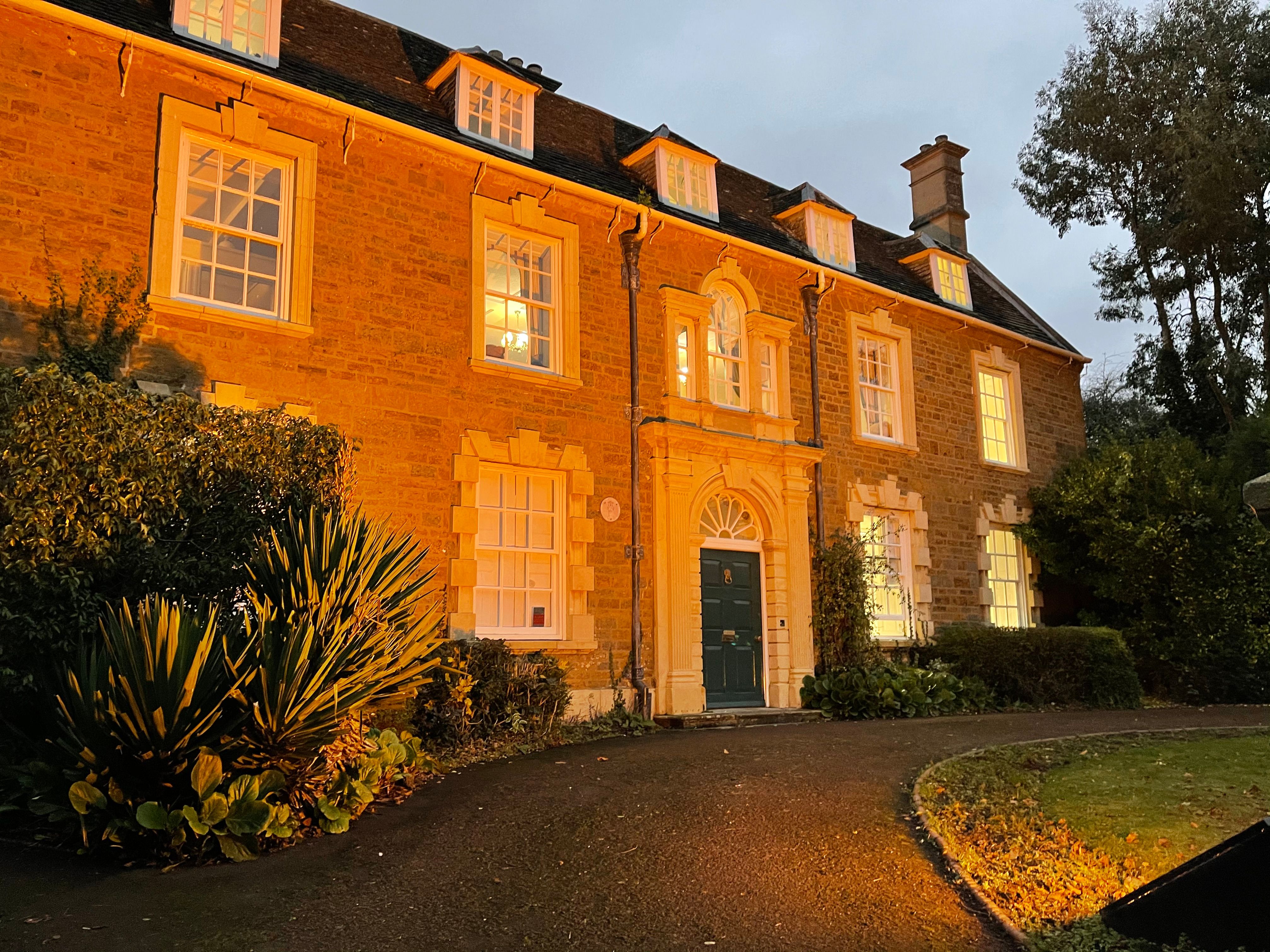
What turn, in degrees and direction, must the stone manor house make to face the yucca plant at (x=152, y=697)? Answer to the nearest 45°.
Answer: approximately 45° to its right

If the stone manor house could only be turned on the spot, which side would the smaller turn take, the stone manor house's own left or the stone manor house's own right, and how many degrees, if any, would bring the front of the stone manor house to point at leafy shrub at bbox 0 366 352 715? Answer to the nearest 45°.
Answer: approximately 90° to the stone manor house's own right

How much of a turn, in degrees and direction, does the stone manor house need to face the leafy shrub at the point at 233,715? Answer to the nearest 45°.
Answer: approximately 45° to its right

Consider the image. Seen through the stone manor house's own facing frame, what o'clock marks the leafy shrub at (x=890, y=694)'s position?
The leafy shrub is roughly at 10 o'clock from the stone manor house.

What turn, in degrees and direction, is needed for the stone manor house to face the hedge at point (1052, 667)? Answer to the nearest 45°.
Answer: approximately 45° to its left

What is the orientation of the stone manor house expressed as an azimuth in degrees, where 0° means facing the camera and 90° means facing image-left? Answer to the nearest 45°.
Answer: approximately 315°

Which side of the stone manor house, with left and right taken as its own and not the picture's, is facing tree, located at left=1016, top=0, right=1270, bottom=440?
left
